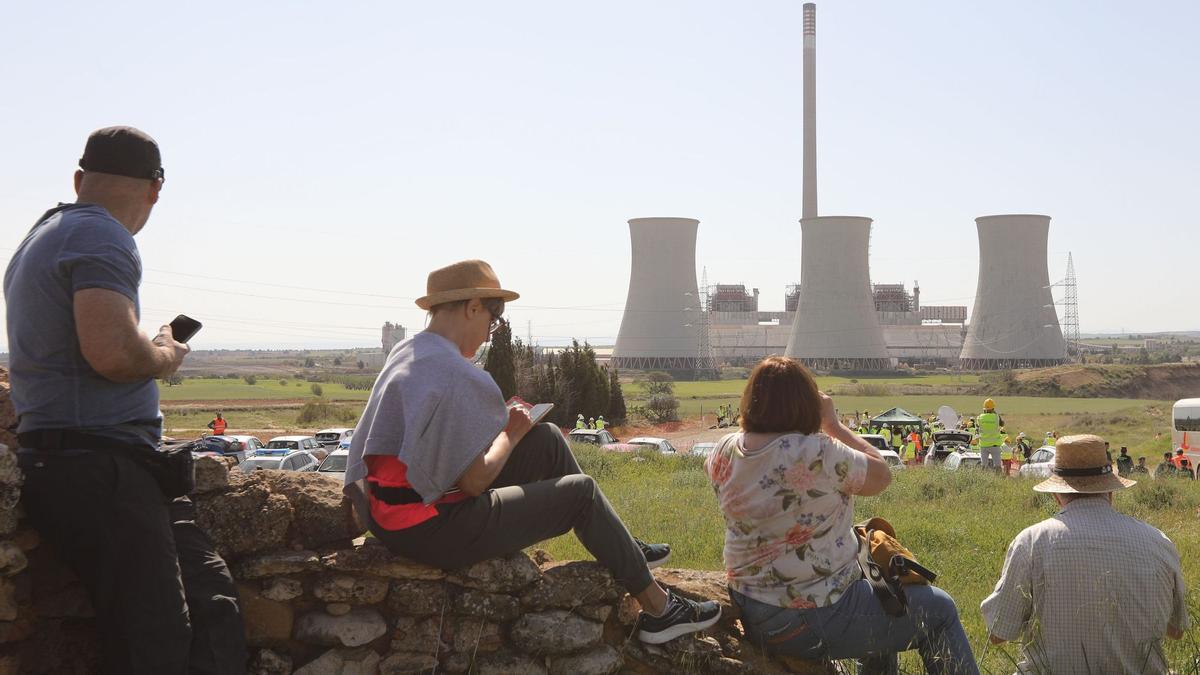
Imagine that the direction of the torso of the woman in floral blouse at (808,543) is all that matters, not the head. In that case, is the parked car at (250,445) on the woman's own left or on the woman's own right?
on the woman's own left

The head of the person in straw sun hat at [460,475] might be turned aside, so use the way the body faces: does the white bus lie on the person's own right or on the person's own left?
on the person's own left

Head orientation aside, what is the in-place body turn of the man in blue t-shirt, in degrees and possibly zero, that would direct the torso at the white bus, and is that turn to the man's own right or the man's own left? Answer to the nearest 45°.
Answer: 0° — they already face it

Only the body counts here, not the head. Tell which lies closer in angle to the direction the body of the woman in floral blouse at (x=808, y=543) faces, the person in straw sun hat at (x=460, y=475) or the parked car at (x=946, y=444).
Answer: the parked car

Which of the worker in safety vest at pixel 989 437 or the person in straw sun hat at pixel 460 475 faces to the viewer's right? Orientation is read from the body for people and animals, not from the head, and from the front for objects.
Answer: the person in straw sun hat

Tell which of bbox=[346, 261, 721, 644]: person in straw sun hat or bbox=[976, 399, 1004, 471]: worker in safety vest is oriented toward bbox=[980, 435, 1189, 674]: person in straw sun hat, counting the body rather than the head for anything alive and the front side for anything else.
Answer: bbox=[346, 261, 721, 644]: person in straw sun hat

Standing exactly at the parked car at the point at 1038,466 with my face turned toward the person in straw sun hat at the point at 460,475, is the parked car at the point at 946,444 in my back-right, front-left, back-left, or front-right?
back-right

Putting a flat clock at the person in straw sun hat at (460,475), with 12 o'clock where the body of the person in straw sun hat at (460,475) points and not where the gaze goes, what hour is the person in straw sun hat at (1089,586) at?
the person in straw sun hat at (1089,586) is roughly at 12 o'clock from the person in straw sun hat at (460,475).

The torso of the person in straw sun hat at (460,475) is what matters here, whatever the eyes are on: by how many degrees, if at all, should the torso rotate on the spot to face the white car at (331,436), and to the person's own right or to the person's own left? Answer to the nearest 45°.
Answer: approximately 90° to the person's own left

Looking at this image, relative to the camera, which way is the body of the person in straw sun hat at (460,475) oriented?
to the viewer's right

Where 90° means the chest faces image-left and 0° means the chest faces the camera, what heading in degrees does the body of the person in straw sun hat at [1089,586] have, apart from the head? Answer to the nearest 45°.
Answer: approximately 180°

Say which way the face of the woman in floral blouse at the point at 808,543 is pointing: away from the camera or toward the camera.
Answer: away from the camera

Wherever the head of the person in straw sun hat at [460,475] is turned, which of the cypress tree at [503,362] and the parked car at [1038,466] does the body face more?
the parked car

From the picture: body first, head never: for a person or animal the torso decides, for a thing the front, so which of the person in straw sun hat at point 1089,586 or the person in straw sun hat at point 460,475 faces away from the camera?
the person in straw sun hat at point 1089,586

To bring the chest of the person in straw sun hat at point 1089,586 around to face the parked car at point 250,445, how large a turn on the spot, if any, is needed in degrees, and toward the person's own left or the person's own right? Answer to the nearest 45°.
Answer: approximately 45° to the person's own left

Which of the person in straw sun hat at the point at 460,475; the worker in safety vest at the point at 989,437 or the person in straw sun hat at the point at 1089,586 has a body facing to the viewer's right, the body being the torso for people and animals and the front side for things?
the person in straw sun hat at the point at 460,475
